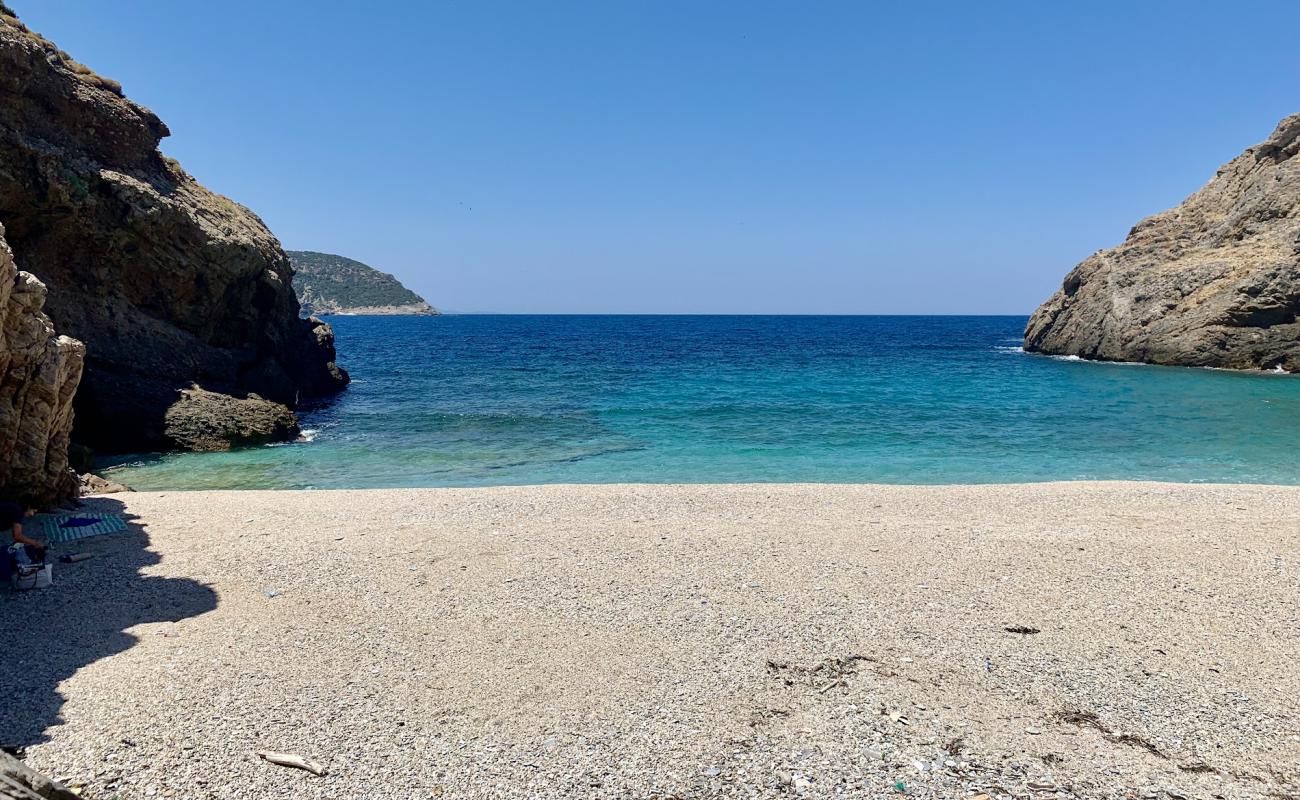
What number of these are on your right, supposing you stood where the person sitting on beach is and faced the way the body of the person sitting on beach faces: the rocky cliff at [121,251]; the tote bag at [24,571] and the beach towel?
1

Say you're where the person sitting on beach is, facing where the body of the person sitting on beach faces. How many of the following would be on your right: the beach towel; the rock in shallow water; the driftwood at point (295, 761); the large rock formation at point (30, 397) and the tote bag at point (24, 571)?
2

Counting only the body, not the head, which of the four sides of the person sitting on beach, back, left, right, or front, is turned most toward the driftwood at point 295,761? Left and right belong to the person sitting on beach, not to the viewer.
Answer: right

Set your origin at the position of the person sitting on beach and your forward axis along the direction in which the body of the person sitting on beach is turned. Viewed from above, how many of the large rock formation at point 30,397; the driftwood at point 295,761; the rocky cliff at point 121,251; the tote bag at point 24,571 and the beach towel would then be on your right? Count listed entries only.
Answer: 2

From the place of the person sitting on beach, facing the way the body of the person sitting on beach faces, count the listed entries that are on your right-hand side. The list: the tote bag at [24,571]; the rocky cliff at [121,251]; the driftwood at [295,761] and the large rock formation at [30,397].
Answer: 2

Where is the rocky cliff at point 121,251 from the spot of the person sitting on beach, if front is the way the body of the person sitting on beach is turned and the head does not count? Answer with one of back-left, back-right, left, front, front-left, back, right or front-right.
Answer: left

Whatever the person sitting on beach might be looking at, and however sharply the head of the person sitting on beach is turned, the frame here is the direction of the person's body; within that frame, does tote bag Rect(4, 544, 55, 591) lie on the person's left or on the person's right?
on the person's right

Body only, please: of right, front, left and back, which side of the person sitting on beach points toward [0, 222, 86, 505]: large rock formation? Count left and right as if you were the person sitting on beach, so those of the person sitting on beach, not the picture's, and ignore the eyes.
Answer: left

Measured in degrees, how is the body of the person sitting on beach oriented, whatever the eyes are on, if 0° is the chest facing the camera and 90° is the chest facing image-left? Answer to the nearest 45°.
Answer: approximately 270°

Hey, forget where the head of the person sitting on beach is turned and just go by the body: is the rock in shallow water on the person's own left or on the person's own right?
on the person's own left

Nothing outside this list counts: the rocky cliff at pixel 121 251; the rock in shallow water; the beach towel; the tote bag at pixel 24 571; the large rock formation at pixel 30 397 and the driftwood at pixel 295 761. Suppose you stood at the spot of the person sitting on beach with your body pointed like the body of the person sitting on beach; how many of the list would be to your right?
2

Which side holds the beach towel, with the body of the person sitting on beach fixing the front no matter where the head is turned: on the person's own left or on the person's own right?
on the person's own left
